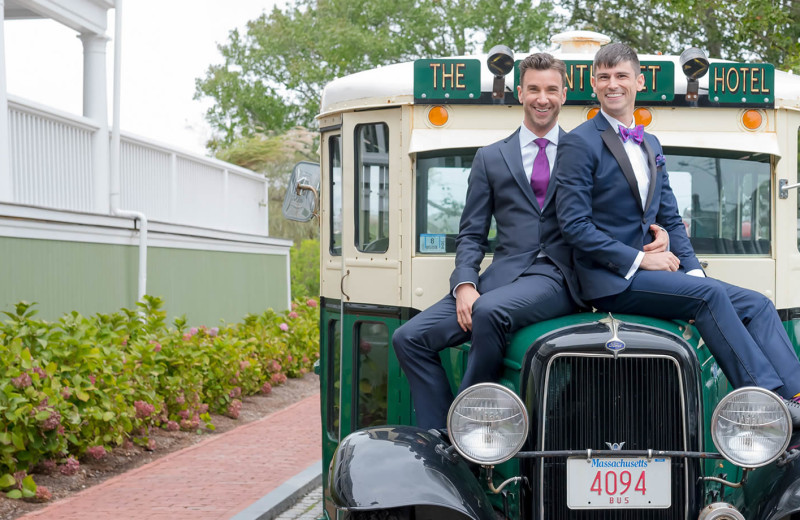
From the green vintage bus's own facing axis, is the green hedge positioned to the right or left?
on its right

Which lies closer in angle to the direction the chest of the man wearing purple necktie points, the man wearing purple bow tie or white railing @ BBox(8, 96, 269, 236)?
the man wearing purple bow tie

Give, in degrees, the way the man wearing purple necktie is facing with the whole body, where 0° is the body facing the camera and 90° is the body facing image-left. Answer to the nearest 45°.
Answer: approximately 0°

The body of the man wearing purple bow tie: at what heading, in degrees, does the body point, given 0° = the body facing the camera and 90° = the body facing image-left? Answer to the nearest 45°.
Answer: approximately 315°

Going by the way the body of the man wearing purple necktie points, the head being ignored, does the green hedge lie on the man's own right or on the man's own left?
on the man's own right

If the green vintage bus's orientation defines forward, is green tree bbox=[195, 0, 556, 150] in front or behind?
behind

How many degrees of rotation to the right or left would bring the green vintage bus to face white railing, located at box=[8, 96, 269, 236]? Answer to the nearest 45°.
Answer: approximately 135° to its right

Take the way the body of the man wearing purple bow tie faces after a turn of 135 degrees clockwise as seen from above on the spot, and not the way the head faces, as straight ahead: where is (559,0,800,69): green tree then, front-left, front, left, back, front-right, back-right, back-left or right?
right

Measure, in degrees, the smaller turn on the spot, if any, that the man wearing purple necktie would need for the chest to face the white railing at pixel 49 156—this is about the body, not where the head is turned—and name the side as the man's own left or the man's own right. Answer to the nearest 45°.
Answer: approximately 135° to the man's own right

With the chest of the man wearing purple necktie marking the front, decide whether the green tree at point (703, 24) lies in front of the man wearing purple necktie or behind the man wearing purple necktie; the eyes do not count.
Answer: behind

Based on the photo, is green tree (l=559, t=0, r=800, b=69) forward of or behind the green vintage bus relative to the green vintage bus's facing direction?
behind
